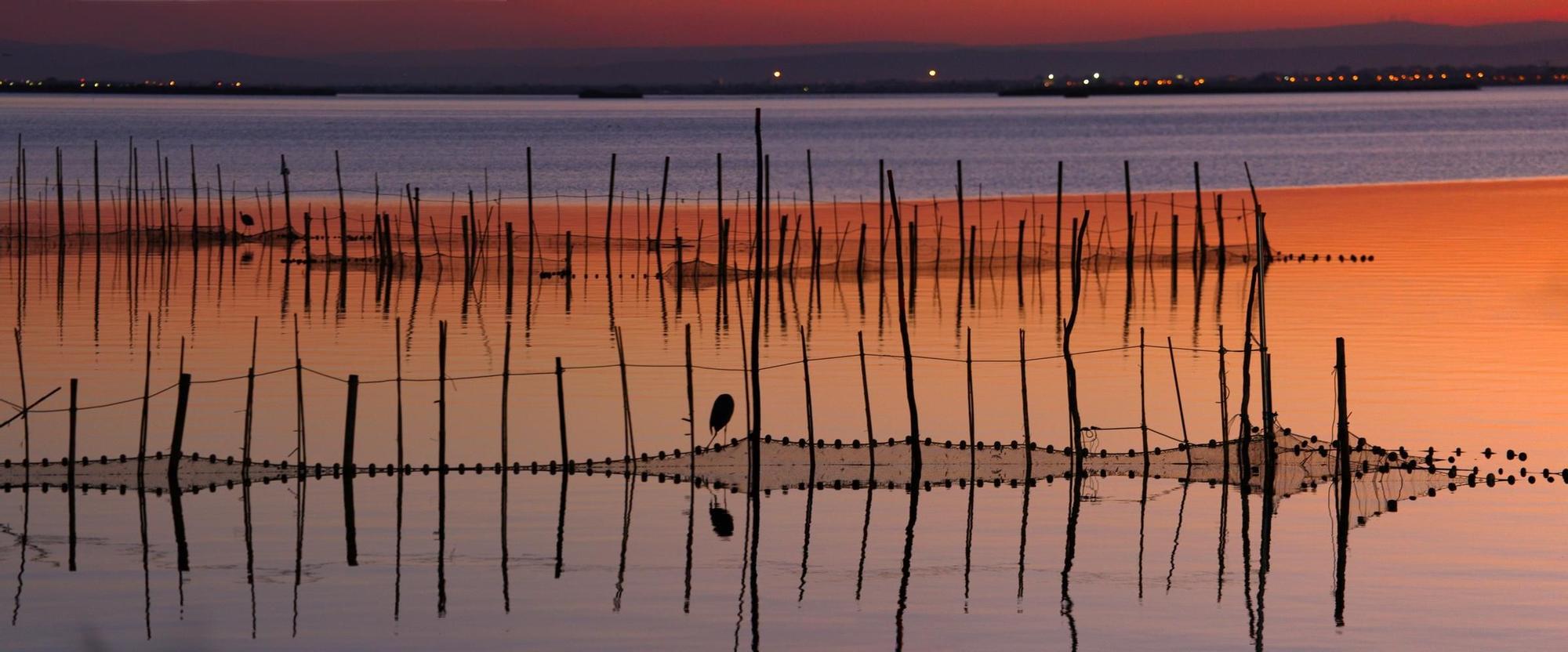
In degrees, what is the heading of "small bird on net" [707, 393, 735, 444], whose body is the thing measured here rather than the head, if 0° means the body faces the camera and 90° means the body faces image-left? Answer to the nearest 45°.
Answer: approximately 270°

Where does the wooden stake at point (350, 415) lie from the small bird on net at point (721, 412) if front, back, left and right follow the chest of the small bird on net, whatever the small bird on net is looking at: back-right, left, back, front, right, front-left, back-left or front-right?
back-right

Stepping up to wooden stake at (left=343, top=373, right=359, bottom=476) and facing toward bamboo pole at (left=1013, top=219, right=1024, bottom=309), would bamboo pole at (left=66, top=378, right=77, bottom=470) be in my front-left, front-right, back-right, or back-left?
back-left

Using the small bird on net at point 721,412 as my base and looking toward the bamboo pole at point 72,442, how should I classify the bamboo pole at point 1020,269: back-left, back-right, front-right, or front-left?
back-right

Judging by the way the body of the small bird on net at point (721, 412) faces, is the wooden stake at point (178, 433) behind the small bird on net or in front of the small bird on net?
behind

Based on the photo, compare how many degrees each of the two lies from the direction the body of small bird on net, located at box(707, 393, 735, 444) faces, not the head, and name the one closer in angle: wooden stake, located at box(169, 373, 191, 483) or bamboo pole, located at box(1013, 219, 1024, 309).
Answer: the bamboo pole

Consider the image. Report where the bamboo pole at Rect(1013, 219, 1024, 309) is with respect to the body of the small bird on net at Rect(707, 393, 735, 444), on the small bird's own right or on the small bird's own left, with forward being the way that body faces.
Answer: on the small bird's own left
